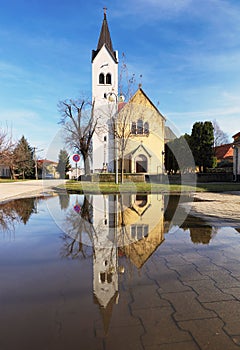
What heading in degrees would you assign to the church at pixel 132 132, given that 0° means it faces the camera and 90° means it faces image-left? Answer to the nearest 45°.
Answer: approximately 0°

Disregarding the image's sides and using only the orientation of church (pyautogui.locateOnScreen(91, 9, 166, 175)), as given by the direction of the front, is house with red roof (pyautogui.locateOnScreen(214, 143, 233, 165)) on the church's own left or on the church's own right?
on the church's own left

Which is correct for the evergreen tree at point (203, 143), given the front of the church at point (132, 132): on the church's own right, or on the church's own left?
on the church's own left
